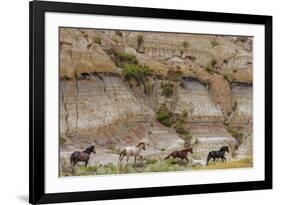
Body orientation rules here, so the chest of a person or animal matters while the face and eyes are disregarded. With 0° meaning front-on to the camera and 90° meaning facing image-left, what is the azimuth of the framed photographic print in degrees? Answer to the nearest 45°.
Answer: approximately 315°
